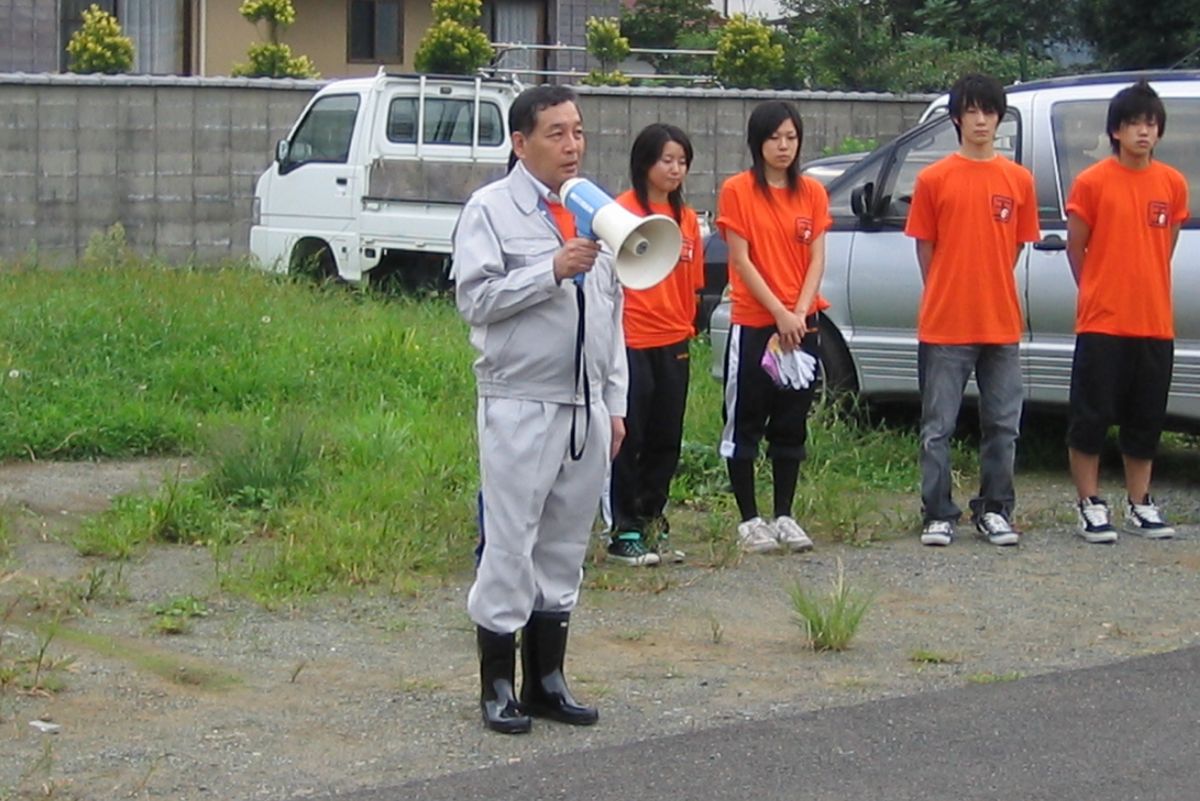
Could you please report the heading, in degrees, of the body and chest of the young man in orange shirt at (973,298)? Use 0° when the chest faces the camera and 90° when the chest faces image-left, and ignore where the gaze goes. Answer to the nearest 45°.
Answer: approximately 0°

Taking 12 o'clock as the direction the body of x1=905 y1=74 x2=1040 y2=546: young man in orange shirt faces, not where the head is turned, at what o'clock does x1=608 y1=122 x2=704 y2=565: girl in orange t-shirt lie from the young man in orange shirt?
The girl in orange t-shirt is roughly at 2 o'clock from the young man in orange shirt.

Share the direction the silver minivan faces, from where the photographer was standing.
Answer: facing to the left of the viewer

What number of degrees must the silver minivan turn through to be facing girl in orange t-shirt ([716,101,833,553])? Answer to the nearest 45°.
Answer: approximately 45° to its left

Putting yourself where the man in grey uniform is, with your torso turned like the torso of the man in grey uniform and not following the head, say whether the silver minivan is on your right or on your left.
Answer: on your left

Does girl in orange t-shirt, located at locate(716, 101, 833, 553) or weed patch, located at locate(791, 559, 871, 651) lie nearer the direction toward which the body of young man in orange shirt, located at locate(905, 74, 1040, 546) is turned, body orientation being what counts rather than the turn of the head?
the weed patch

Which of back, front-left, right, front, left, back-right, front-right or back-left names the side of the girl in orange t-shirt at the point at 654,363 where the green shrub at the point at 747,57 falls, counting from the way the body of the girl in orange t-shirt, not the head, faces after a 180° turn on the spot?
front-right

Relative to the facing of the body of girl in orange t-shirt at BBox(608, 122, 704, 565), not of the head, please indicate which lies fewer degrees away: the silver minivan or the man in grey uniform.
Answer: the man in grey uniform

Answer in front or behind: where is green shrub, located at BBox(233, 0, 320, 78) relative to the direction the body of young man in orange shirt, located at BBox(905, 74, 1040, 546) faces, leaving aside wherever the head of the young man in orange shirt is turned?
behind

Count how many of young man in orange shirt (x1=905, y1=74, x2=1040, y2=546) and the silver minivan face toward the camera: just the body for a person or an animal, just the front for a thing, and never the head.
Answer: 1
